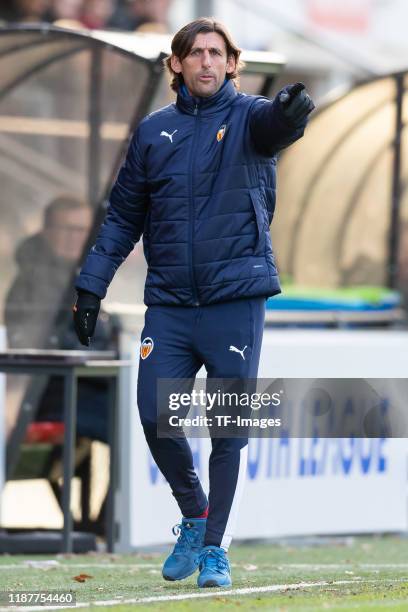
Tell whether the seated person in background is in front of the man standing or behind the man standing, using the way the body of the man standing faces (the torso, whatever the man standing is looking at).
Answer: behind

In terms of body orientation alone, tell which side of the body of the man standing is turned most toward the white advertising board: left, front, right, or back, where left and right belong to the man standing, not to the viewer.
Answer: back

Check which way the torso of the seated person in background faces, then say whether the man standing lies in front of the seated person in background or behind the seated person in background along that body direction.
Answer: in front

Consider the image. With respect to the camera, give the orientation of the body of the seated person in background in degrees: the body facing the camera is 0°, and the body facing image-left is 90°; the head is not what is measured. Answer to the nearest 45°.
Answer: approximately 315°

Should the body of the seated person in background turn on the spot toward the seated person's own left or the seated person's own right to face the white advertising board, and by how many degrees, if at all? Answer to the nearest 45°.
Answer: approximately 45° to the seated person's own left
